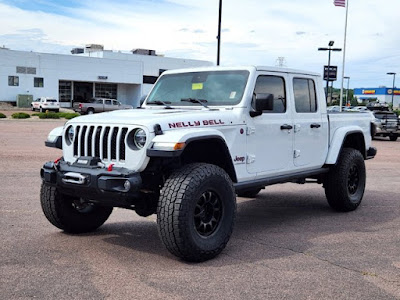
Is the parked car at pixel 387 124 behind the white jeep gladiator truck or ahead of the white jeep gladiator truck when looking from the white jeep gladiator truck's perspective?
behind

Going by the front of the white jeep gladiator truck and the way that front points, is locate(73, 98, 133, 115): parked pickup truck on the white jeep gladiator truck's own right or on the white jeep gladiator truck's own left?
on the white jeep gladiator truck's own right

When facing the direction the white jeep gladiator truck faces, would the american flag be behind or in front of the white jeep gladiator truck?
behind

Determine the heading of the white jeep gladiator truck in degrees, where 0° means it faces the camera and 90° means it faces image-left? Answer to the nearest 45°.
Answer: approximately 45°
